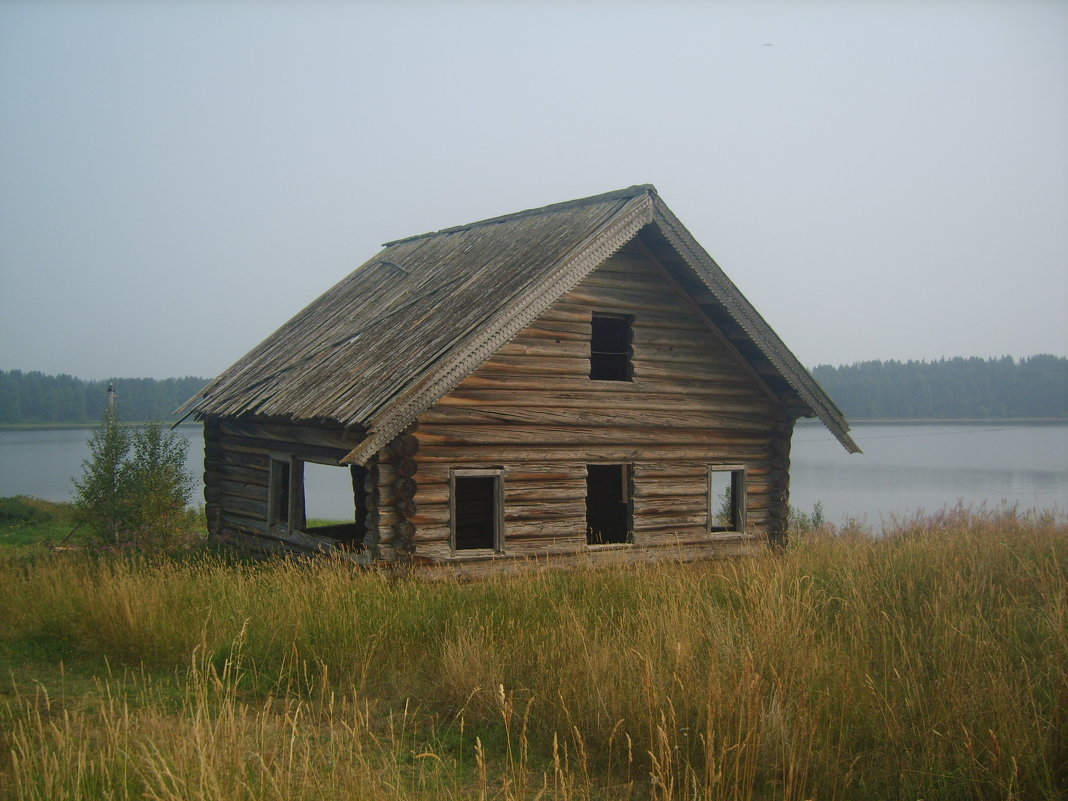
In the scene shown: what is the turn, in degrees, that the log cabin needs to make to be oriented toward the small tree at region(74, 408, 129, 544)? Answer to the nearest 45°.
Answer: approximately 180°

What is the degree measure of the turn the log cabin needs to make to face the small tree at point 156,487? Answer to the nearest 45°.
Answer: approximately 180°

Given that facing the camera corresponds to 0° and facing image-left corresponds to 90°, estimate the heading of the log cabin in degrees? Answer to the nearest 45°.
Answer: approximately 315°
